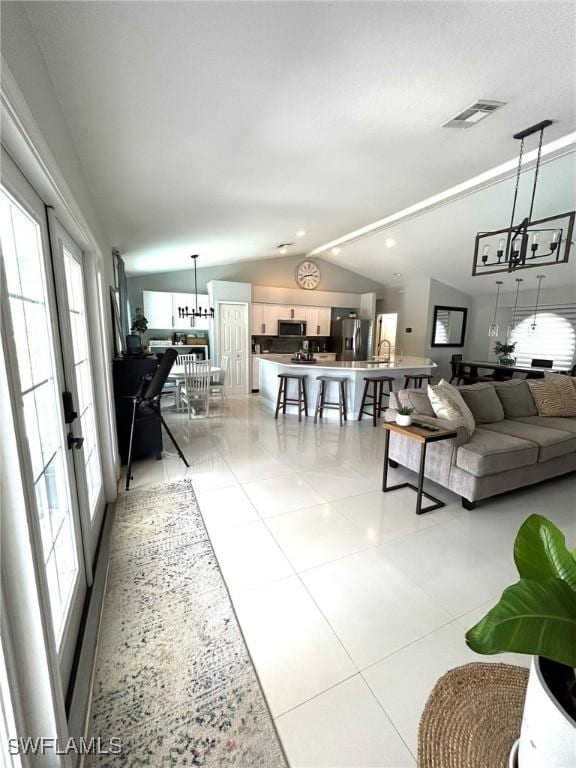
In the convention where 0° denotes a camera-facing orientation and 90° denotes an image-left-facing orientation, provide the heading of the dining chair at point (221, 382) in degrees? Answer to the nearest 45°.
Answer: approximately 90°

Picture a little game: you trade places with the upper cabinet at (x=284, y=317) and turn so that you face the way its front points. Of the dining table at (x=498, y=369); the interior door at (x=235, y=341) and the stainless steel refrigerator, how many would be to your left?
2

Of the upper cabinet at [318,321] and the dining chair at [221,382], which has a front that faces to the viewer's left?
the dining chair

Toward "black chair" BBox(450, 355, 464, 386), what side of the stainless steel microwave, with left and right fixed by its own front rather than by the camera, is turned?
left

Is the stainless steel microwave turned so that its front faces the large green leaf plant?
yes

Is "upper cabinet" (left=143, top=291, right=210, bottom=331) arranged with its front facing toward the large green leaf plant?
yes

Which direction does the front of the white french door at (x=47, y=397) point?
to the viewer's right

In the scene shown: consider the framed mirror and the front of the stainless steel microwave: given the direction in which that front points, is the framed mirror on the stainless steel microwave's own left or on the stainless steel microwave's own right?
on the stainless steel microwave's own left

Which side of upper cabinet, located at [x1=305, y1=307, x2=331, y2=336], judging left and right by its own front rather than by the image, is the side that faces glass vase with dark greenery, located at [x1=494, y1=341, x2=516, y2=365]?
left

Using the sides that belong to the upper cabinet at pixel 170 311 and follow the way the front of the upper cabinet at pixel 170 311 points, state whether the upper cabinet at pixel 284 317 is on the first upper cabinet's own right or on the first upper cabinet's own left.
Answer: on the first upper cabinet's own left
